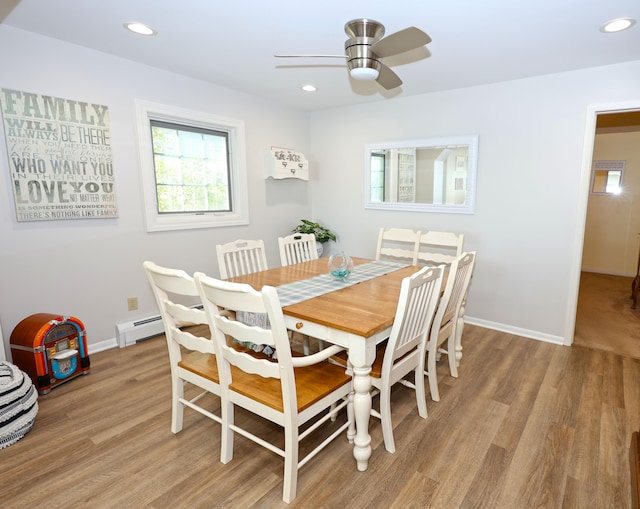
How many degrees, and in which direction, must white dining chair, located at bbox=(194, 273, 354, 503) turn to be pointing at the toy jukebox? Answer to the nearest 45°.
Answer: approximately 90° to its left

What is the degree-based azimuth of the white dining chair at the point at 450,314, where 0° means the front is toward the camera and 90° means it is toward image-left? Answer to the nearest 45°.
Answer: approximately 135°

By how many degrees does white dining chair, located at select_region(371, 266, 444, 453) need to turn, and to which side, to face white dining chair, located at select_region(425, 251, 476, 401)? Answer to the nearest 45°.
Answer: approximately 90° to its right

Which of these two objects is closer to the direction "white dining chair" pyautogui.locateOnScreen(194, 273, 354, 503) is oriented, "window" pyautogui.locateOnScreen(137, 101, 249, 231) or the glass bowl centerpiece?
the glass bowl centerpiece

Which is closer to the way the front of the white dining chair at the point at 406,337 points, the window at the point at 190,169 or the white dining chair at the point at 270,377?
the window

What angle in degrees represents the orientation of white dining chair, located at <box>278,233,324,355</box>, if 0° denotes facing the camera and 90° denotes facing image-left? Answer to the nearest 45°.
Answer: approximately 315°

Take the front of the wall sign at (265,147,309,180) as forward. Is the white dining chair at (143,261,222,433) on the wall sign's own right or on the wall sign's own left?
on the wall sign's own right

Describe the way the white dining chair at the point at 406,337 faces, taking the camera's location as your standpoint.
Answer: facing away from the viewer and to the left of the viewer

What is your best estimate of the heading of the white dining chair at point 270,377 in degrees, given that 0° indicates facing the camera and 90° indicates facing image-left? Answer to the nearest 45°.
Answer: approximately 225°

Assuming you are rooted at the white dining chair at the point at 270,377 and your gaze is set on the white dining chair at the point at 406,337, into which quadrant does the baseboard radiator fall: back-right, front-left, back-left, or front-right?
back-left
